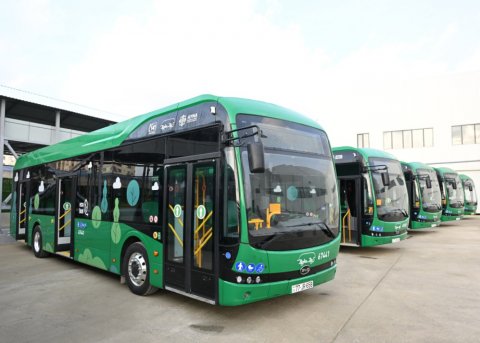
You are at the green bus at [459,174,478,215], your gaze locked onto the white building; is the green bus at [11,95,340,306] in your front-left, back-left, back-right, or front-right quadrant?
back-left

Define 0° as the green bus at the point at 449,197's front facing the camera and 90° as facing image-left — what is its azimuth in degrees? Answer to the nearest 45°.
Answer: approximately 315°

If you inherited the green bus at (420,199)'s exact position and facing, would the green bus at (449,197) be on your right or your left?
on your left

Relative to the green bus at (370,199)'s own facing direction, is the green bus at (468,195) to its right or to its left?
on its left

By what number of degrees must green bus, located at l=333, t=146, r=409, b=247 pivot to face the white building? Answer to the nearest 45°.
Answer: approximately 135° to its left

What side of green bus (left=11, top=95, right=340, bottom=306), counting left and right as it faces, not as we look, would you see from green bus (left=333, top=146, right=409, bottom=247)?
left

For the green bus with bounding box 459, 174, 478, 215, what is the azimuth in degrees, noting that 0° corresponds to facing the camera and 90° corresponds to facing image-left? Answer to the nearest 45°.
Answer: approximately 315°

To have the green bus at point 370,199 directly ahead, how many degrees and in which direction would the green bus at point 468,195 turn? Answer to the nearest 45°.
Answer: approximately 45° to its right

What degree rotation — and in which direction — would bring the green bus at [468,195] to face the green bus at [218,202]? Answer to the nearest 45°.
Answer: approximately 45° to its right
